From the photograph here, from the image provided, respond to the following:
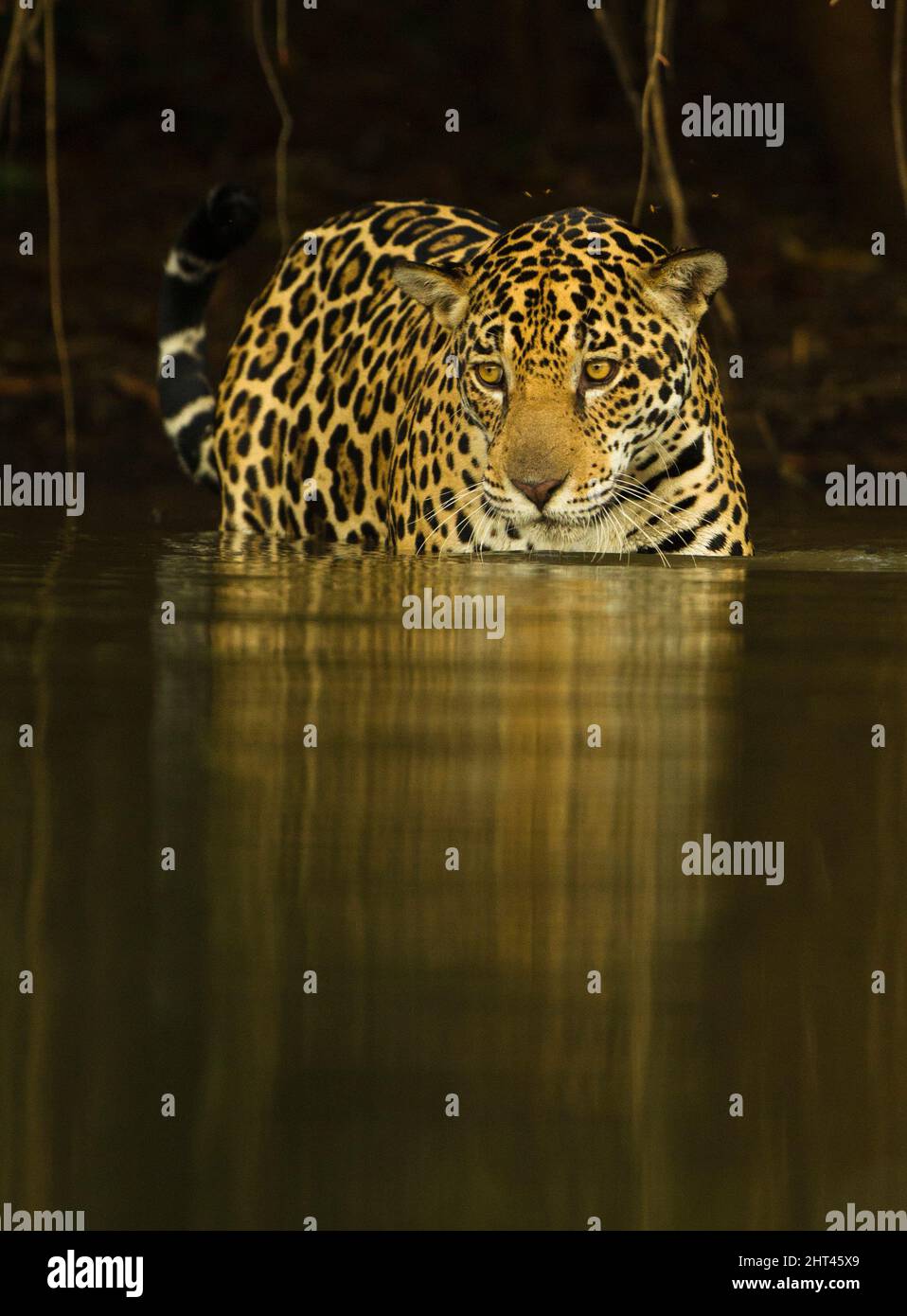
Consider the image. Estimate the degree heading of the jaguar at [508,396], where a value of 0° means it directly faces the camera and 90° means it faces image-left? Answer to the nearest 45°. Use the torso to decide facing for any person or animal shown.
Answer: approximately 315°
